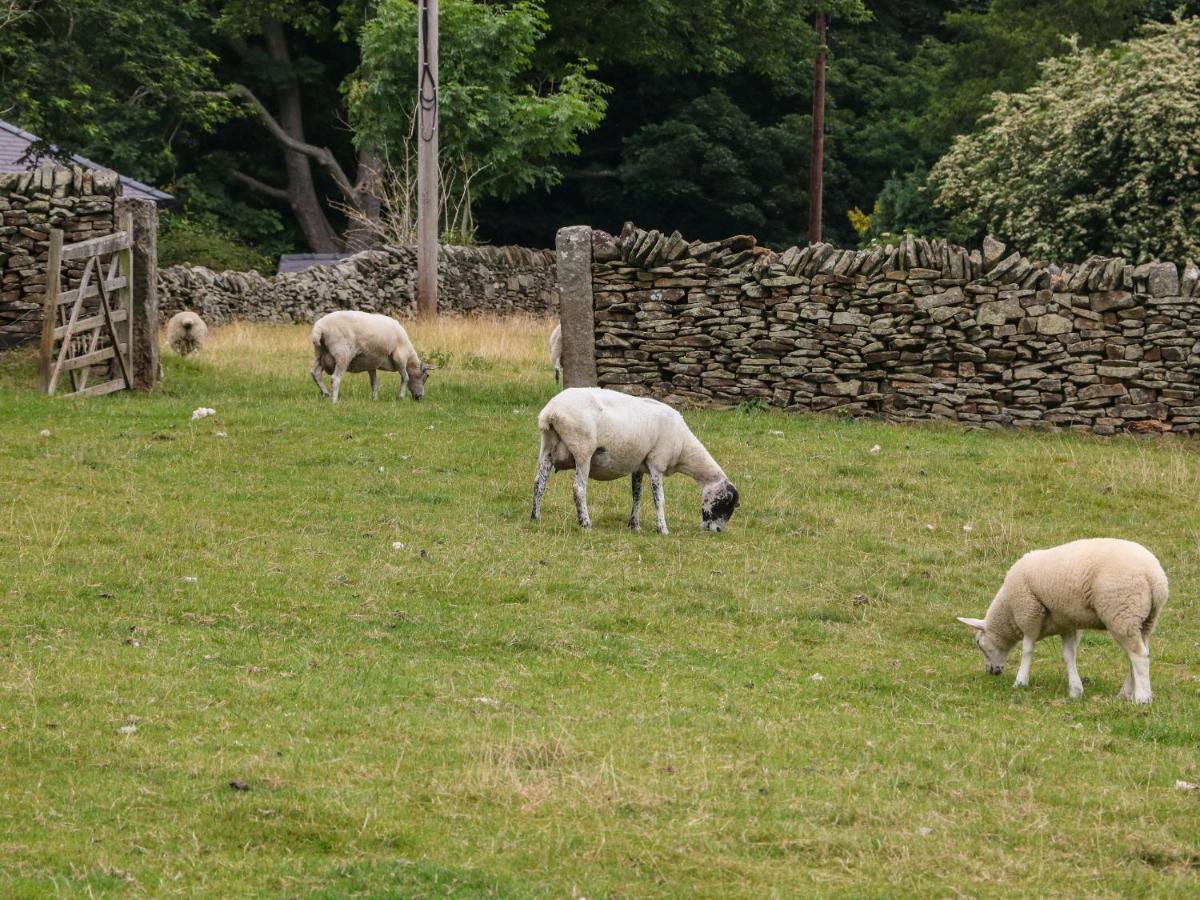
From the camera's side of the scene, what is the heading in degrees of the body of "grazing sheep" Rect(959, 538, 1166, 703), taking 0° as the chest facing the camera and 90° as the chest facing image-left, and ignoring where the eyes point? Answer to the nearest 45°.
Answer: approximately 90°

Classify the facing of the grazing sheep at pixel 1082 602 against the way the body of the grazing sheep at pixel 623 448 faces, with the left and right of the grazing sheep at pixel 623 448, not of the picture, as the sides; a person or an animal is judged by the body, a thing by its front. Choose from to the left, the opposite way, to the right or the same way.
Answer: the opposite way

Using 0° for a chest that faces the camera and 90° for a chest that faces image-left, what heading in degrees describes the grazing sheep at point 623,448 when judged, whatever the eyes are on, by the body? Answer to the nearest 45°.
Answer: approximately 270°

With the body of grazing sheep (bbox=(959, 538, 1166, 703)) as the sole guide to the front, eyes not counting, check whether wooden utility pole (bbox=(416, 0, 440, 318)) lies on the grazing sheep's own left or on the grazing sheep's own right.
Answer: on the grazing sheep's own right

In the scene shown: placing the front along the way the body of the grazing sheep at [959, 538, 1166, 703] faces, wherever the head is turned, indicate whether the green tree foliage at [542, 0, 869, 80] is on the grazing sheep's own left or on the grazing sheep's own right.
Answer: on the grazing sheep's own right

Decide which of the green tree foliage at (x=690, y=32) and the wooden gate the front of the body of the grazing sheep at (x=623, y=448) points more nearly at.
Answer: the green tree foliage

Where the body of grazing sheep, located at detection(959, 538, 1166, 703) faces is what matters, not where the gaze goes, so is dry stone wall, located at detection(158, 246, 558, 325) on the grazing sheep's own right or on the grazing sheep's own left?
on the grazing sheep's own right

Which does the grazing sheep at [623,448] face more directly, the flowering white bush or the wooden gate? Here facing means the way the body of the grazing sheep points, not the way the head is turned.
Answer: the flowering white bush

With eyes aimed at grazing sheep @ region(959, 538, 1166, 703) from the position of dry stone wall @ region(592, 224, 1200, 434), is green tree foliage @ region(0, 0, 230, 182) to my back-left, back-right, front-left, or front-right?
back-right

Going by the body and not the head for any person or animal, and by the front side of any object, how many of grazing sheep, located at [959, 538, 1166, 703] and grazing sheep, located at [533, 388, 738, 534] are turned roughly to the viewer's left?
1

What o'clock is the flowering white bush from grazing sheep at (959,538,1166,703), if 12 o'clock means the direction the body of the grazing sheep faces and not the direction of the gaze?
The flowering white bush is roughly at 3 o'clock from the grazing sheep.

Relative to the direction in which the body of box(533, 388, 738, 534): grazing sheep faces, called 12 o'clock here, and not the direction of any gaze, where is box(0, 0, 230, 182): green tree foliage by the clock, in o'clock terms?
The green tree foliage is roughly at 8 o'clock from the grazing sheep.

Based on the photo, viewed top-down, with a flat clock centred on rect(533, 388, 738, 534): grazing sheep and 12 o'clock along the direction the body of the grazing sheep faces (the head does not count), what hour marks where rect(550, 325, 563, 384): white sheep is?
The white sheep is roughly at 9 o'clock from the grazing sheep.
